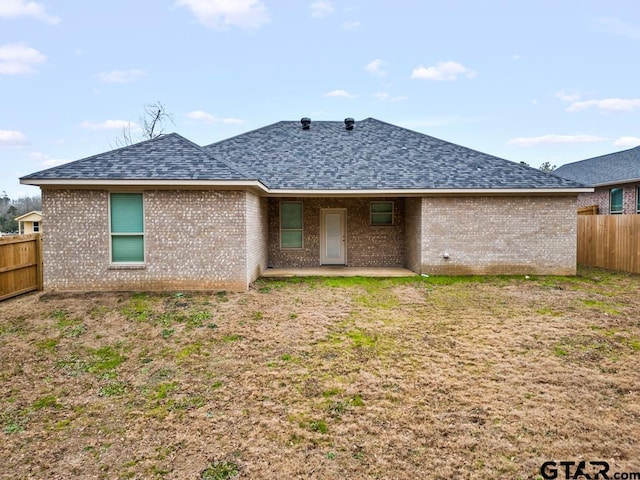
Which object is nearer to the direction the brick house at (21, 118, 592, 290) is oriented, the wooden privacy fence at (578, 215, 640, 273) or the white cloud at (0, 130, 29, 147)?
the white cloud

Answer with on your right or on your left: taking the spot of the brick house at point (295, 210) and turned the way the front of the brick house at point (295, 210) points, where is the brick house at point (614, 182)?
on your right

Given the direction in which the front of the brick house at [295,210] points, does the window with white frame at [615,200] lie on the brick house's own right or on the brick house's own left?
on the brick house's own right

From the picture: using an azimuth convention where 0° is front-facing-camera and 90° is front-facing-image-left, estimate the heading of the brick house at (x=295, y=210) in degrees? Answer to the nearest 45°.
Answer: approximately 180°

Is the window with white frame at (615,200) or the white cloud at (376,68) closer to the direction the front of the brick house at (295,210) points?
the white cloud

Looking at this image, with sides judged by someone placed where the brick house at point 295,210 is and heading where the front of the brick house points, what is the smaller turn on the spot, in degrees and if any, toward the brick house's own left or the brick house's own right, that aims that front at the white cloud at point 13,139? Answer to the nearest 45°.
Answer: approximately 45° to the brick house's own left
